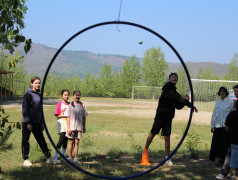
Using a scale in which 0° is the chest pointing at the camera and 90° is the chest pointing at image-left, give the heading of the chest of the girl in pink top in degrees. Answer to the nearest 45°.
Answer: approximately 315°

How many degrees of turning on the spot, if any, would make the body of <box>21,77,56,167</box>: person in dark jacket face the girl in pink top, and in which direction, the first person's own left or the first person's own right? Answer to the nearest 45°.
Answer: approximately 45° to the first person's own left

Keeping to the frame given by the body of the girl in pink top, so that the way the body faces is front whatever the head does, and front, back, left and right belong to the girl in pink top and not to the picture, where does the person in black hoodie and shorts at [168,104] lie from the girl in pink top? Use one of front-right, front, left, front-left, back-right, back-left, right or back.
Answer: front-left

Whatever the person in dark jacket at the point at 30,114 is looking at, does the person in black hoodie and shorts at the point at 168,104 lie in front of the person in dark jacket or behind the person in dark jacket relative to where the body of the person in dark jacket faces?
in front

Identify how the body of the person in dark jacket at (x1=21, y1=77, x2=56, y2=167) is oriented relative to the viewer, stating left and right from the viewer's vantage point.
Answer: facing the viewer and to the right of the viewer

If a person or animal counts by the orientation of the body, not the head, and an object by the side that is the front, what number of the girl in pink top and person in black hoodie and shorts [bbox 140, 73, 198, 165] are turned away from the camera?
0

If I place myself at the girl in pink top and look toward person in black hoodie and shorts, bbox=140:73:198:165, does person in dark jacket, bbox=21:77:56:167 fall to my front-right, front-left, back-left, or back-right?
back-right

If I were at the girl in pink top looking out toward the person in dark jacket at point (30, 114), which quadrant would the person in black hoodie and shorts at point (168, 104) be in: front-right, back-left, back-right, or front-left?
back-left
